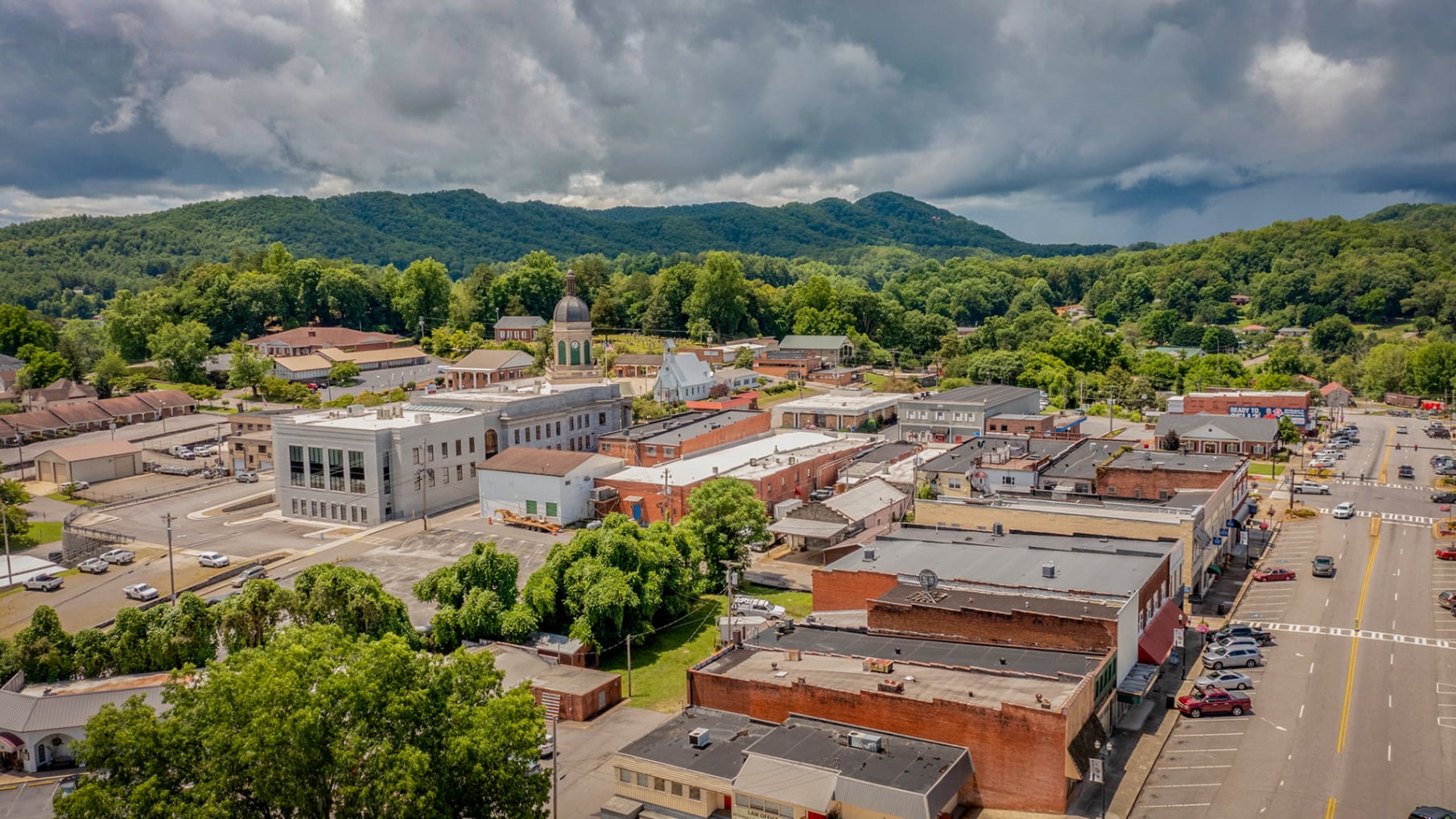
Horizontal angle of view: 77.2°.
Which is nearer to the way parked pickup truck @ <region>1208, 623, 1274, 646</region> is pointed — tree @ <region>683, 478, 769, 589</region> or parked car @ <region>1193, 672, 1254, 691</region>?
the tree

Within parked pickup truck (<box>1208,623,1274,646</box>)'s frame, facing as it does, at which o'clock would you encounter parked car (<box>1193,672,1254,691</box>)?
parked car (<box>1193,672,1254,691</box>) is roughly at 9 o'clock from parked pickup truck (<box>1208,623,1274,646</box>).

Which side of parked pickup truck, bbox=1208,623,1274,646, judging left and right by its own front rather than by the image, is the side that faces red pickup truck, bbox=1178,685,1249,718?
left

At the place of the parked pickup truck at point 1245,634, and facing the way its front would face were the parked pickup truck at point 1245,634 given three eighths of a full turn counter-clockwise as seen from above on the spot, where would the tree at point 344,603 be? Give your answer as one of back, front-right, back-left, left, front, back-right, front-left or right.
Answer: right

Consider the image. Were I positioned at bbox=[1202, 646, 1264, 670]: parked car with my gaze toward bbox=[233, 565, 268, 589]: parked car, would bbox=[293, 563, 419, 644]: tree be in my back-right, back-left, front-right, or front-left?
front-left

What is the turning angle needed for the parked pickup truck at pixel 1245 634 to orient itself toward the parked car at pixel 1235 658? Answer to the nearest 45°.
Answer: approximately 90° to its left

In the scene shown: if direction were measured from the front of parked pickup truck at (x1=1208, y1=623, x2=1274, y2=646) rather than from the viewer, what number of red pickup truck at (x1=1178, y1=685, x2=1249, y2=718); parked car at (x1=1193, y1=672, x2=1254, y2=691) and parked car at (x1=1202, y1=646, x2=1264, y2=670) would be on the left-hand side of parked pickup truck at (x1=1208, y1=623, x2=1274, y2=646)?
3

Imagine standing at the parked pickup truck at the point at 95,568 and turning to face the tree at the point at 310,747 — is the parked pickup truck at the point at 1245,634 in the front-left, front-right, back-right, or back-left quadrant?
front-left

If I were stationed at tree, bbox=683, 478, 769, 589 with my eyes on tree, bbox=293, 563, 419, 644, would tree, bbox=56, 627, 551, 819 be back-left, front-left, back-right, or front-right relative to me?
front-left

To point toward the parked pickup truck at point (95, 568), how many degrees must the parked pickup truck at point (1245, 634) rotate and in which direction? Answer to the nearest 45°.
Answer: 0° — it already faces it

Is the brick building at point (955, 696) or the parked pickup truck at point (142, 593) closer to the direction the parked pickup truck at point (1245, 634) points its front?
the parked pickup truck at point (142, 593)

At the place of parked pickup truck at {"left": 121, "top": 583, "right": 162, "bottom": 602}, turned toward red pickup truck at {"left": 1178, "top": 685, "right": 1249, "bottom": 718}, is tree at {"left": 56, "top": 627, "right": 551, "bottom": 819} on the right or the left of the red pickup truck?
right

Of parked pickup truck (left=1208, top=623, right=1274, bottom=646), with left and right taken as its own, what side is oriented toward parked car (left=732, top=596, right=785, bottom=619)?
front

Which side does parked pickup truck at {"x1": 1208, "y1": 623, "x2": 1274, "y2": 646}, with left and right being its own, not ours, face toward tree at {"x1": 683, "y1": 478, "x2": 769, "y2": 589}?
front

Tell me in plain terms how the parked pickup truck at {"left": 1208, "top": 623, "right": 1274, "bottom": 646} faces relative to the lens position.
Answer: facing to the left of the viewer
